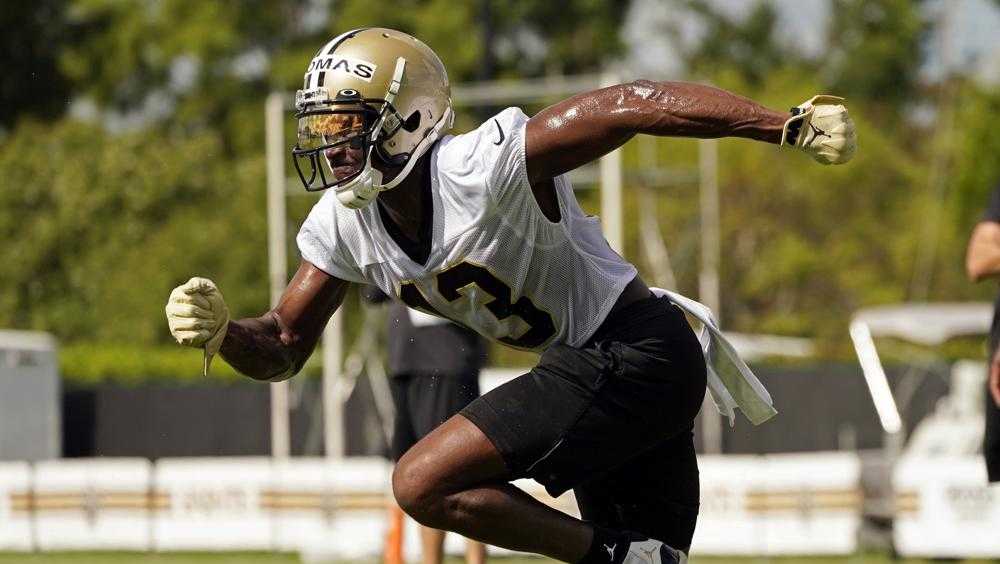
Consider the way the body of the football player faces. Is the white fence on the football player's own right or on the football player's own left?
on the football player's own right

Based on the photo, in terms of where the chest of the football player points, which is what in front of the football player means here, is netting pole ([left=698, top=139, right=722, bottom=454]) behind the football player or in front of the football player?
behind

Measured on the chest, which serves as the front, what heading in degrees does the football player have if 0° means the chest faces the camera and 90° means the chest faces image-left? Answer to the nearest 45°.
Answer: approximately 45°

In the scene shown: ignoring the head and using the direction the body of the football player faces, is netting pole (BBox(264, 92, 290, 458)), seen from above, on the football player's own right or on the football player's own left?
on the football player's own right

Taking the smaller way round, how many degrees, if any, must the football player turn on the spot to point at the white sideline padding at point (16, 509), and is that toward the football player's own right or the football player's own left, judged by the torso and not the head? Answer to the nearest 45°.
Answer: approximately 90° to the football player's own right

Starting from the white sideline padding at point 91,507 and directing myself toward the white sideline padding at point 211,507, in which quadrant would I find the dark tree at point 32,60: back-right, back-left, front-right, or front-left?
back-left

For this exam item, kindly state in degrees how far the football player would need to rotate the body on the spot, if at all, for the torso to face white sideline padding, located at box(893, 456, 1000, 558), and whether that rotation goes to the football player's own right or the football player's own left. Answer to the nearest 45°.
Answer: approximately 180°

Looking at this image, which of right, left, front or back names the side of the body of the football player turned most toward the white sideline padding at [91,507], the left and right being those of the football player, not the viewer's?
right

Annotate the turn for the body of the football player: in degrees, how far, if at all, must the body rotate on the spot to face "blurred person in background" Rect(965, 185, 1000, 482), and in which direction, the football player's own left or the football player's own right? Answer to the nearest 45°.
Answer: approximately 180°
